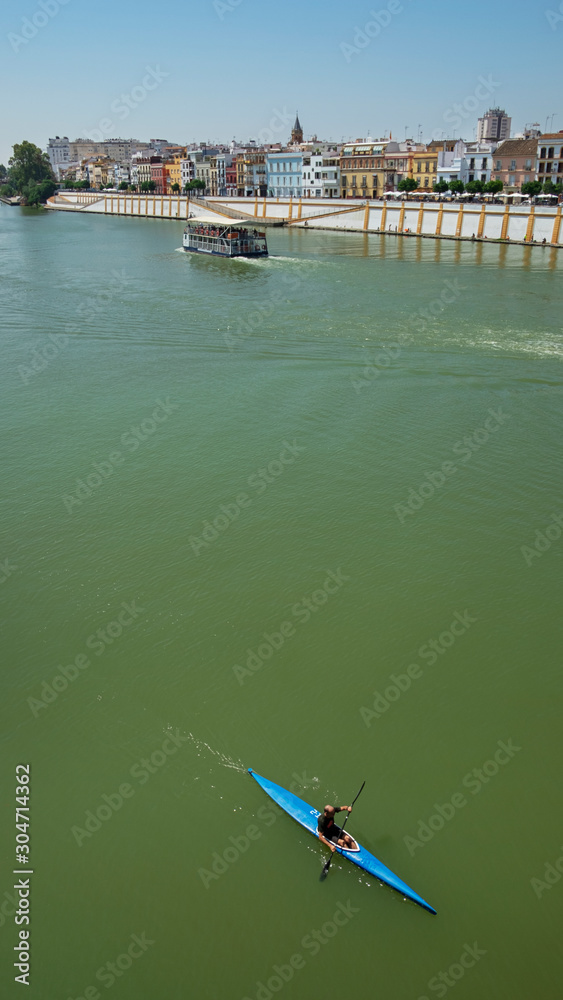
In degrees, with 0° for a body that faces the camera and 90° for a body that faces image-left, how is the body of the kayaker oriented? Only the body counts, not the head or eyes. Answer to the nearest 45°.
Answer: approximately 315°

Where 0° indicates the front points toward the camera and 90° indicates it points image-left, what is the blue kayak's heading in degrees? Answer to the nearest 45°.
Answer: approximately 315°
